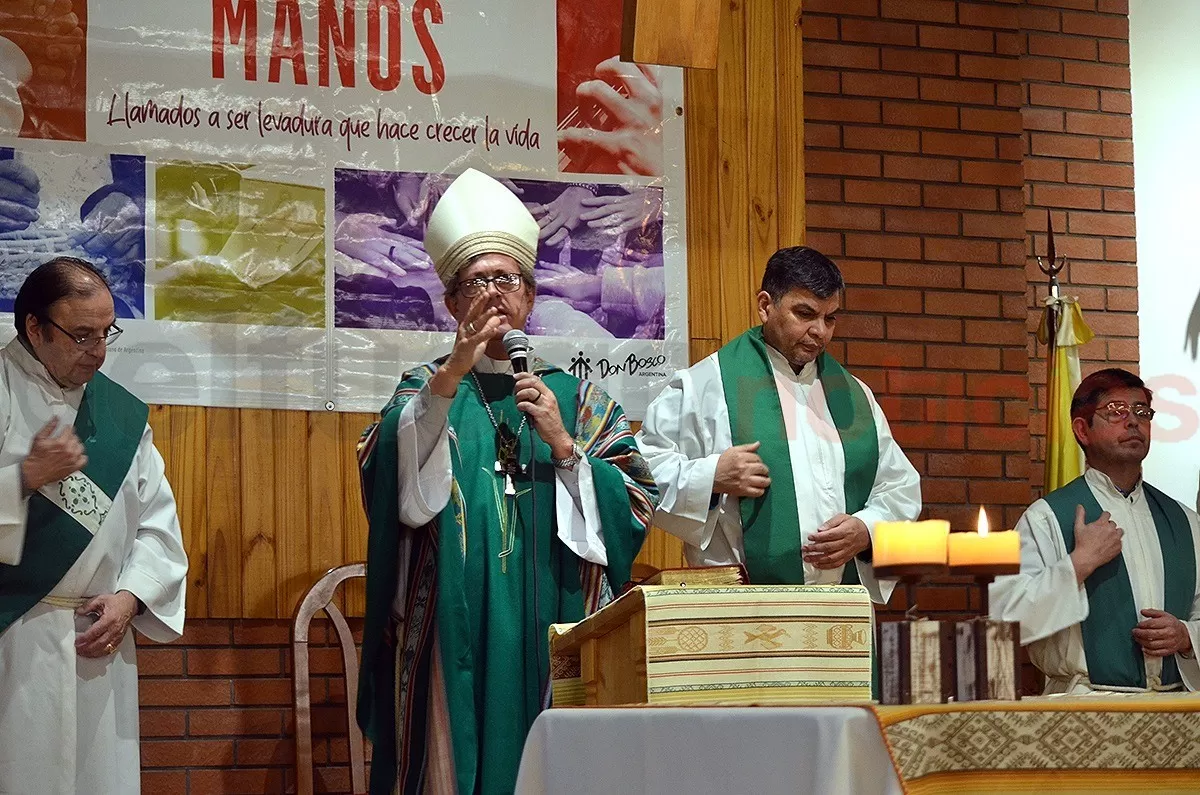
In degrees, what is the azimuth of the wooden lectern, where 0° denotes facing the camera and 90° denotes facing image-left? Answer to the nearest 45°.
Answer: approximately 315°

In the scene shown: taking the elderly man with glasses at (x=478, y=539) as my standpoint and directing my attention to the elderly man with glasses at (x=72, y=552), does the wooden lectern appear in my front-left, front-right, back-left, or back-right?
back-left

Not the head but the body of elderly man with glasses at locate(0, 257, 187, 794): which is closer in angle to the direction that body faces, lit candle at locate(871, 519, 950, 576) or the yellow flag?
the lit candle
